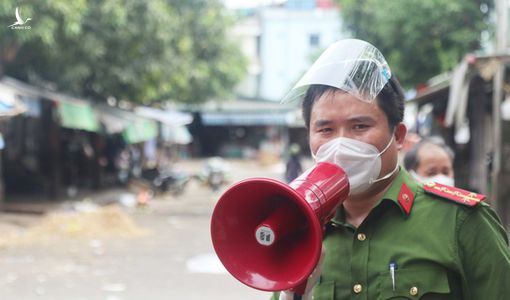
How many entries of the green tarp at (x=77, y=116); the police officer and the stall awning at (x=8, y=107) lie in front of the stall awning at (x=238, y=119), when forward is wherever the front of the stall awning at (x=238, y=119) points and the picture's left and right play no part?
3

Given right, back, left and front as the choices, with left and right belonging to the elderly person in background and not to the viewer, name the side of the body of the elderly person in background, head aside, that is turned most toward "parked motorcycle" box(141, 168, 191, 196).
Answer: back

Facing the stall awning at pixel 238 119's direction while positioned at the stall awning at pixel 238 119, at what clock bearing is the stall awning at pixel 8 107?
the stall awning at pixel 8 107 is roughly at 12 o'clock from the stall awning at pixel 238 119.

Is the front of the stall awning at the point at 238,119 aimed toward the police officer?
yes

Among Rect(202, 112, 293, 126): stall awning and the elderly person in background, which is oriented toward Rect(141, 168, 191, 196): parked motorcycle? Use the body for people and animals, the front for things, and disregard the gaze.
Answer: the stall awning

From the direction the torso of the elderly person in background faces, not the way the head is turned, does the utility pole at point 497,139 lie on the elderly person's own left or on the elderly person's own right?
on the elderly person's own left

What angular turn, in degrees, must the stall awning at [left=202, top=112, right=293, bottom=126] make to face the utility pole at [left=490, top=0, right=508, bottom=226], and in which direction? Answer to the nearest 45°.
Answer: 0° — it already faces it

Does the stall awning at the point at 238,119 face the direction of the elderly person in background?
yes

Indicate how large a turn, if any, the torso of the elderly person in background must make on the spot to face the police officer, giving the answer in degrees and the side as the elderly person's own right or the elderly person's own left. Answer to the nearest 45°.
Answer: approximately 45° to the elderly person's own right
